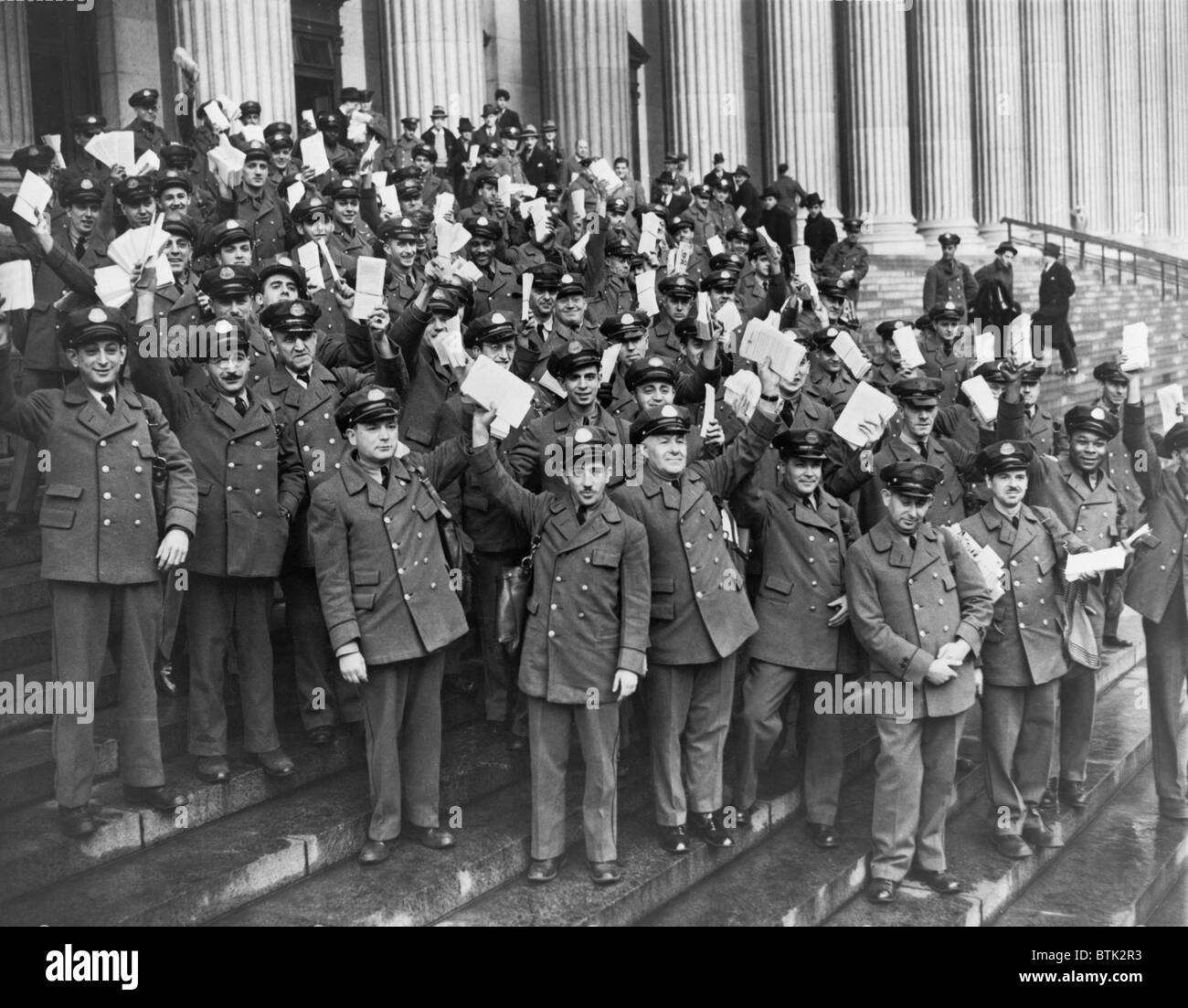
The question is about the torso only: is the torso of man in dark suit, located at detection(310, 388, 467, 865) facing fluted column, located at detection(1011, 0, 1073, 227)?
no

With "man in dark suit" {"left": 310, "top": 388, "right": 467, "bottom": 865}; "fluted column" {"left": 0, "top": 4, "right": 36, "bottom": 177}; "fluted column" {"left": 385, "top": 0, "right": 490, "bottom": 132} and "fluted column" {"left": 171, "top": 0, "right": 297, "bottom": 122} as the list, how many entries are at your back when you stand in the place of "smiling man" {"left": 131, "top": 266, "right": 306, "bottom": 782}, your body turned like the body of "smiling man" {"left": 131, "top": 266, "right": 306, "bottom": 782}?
3

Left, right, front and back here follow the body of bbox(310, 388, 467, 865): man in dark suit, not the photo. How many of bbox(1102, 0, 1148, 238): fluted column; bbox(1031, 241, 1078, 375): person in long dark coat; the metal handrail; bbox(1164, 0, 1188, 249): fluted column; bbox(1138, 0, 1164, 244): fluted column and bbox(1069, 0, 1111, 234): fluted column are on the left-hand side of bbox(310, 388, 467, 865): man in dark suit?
6

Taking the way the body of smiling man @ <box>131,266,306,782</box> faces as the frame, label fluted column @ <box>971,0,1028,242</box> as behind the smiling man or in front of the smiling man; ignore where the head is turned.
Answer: behind

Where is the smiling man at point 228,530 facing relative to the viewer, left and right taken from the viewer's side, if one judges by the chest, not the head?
facing the viewer

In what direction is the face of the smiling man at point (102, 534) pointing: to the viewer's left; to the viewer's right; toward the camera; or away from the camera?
toward the camera

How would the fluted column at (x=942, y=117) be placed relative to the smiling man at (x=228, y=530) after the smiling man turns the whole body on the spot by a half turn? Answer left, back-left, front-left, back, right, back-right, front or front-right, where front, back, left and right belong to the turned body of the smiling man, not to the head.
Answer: front-right

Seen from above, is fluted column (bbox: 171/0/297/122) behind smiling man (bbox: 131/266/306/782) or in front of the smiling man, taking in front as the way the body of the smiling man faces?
behind

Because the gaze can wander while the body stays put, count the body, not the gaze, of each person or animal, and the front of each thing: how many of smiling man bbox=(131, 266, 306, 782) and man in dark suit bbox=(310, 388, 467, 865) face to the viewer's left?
0

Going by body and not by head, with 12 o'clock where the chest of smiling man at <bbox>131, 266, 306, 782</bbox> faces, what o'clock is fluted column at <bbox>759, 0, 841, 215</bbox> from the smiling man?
The fluted column is roughly at 7 o'clock from the smiling man.

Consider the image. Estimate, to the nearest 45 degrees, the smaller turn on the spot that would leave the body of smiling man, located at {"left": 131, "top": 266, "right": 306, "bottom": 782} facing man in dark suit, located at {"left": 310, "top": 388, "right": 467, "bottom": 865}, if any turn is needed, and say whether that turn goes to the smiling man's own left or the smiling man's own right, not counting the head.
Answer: approximately 45° to the smiling man's own left

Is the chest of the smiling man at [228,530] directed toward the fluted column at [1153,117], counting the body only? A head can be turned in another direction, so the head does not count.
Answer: no

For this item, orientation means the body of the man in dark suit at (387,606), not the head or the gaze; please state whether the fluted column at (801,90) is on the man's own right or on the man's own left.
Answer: on the man's own left

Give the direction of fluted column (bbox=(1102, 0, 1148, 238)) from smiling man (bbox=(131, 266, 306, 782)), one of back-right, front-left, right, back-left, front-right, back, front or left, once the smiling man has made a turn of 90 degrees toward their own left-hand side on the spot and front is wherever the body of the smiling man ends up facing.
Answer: front-left

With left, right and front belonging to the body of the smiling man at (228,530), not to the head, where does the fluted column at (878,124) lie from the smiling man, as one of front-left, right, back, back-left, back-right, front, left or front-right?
back-left

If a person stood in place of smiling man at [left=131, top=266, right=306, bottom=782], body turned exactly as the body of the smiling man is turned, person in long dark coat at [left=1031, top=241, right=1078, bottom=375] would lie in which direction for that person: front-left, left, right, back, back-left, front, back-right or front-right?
back-left

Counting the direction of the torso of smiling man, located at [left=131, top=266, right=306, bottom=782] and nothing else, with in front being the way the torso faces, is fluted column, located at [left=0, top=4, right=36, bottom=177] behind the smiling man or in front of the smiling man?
behind

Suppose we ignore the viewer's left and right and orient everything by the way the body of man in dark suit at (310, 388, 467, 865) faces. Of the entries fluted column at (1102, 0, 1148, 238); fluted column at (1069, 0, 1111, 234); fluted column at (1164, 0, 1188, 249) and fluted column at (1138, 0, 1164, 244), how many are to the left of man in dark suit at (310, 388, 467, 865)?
4

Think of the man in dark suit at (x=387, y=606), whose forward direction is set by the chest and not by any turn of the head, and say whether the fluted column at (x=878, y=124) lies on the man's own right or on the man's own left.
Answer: on the man's own left

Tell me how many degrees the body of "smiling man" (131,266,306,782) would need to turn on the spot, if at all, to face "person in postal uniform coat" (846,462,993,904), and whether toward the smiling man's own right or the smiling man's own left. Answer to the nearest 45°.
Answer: approximately 90° to the smiling man's own left

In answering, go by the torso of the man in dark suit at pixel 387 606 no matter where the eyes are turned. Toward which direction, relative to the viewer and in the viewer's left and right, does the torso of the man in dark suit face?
facing the viewer and to the right of the viewer

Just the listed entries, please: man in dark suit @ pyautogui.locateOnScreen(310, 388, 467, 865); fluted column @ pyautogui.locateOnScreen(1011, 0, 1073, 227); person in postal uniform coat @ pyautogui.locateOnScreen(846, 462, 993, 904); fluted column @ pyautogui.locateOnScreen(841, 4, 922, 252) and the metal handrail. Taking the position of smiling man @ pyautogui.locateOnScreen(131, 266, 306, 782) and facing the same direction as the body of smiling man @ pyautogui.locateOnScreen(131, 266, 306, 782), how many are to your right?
0

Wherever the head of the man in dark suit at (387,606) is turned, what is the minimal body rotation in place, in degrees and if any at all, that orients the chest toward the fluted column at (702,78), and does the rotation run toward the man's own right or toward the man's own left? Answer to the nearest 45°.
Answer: approximately 135° to the man's own left
